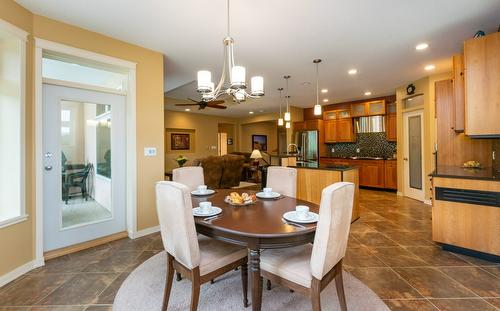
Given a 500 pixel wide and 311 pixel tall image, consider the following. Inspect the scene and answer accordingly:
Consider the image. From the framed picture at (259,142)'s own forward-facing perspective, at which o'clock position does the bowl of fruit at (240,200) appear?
The bowl of fruit is roughly at 12 o'clock from the framed picture.

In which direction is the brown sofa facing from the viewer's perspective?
away from the camera

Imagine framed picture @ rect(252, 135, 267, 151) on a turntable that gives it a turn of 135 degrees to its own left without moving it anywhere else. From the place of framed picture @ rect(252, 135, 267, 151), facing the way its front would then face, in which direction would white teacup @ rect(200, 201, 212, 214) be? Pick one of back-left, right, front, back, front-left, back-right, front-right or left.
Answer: back-right

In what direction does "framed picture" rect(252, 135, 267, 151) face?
toward the camera

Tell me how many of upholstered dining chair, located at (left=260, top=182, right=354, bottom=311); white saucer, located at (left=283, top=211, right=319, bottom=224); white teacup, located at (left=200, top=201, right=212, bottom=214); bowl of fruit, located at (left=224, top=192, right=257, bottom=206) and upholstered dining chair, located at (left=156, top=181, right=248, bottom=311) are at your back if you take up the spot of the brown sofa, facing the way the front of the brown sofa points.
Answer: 5

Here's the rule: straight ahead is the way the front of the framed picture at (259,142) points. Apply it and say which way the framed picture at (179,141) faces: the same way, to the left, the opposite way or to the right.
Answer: the same way

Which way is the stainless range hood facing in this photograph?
toward the camera

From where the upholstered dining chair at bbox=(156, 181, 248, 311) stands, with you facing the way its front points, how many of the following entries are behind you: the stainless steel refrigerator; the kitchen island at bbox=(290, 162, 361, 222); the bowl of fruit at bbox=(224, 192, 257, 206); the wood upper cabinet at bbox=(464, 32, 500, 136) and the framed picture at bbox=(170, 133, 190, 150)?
0

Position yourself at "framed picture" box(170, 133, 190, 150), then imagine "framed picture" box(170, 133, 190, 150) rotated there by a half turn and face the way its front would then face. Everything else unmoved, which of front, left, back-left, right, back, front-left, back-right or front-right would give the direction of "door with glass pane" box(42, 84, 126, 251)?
back

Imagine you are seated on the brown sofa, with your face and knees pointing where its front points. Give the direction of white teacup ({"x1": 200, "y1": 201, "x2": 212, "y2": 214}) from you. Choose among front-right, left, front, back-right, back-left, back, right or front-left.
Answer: back

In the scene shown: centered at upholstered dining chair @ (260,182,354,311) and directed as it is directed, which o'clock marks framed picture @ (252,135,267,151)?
The framed picture is roughly at 1 o'clock from the upholstered dining chair.

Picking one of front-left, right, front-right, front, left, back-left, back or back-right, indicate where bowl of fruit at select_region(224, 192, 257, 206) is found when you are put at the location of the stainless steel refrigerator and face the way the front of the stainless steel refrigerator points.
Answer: front

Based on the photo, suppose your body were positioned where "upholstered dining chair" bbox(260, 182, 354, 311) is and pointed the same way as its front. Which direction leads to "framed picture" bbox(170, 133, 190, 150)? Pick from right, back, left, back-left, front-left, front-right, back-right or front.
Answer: front

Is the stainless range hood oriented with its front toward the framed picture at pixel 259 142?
no

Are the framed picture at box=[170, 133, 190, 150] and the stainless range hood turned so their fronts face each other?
no

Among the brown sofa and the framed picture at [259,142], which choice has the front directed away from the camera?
the brown sofa

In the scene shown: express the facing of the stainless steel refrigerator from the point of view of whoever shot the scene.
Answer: facing the viewer

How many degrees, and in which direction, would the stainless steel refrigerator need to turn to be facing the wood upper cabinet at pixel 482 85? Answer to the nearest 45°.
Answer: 0° — it already faces it

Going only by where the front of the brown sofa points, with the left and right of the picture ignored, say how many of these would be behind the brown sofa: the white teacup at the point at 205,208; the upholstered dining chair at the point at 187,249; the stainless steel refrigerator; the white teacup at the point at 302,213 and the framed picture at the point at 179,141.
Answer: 3

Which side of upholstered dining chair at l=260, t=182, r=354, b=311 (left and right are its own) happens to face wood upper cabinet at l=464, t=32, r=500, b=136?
right

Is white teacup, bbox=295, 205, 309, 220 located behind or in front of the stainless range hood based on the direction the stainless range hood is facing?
in front

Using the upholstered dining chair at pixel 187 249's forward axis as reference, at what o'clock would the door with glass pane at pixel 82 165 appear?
The door with glass pane is roughly at 9 o'clock from the upholstered dining chair.

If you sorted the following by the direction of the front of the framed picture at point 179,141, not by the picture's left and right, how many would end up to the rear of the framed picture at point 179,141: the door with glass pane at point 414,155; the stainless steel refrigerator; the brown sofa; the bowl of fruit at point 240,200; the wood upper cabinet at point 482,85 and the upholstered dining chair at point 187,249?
0

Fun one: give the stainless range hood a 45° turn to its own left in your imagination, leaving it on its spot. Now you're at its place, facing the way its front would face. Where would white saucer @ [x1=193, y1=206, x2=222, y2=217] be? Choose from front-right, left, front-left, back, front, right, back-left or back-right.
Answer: front-right
